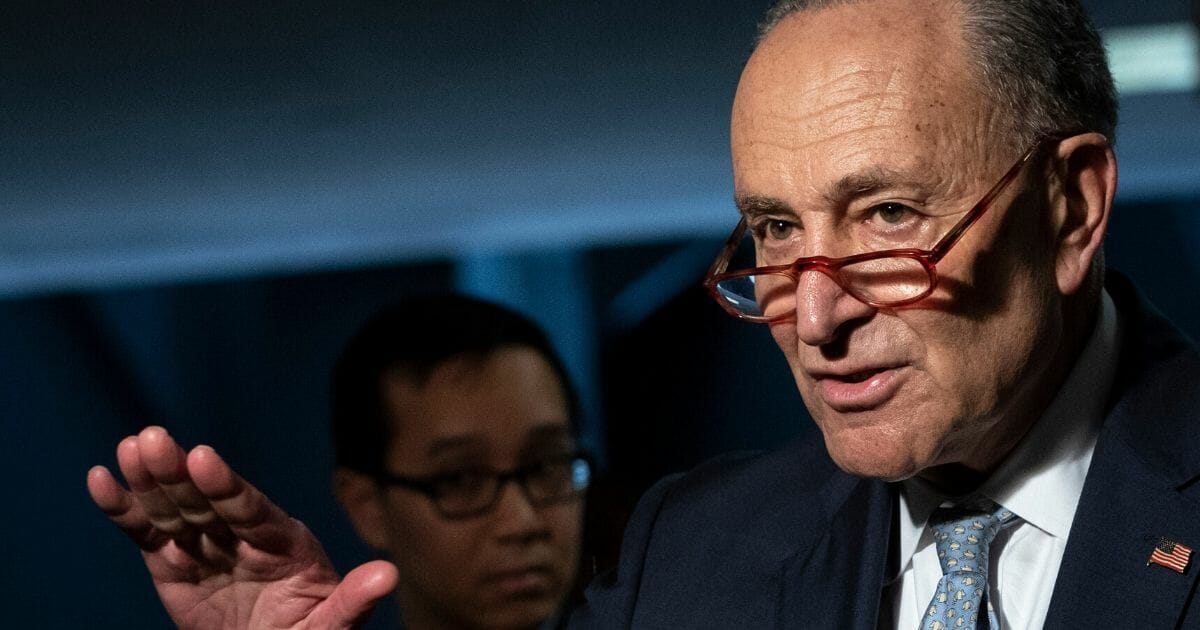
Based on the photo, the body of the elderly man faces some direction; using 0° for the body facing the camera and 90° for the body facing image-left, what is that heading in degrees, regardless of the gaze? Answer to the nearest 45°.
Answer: approximately 45°

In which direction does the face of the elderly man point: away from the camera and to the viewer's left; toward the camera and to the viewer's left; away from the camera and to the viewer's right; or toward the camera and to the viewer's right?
toward the camera and to the viewer's left

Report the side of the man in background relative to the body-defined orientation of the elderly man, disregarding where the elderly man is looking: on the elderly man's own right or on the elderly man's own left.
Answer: on the elderly man's own right
